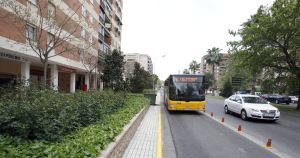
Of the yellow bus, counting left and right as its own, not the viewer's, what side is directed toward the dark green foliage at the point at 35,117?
front

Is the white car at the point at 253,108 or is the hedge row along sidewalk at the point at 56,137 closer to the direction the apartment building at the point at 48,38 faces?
the white car

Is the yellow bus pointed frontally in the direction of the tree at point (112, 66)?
no

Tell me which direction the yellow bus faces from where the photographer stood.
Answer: facing the viewer

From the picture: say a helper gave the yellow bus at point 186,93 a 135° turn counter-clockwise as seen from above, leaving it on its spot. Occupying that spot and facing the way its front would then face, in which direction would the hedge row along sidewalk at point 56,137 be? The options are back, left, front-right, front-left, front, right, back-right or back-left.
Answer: back-right

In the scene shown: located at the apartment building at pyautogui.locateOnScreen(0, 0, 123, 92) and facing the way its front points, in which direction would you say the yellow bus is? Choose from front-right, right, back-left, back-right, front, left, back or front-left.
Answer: front

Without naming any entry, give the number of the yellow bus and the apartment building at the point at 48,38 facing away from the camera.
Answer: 0

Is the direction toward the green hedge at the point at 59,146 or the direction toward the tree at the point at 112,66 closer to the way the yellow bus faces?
the green hedge

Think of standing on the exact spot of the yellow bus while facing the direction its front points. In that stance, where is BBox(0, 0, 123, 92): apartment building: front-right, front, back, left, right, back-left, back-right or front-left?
right

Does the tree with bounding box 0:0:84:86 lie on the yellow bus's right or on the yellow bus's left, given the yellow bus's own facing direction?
on its right

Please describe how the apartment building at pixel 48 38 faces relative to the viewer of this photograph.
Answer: facing the viewer and to the right of the viewer

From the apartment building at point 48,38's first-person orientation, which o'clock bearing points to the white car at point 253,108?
The white car is roughly at 12 o'clock from the apartment building.

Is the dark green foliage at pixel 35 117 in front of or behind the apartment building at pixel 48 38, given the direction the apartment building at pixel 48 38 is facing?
in front
